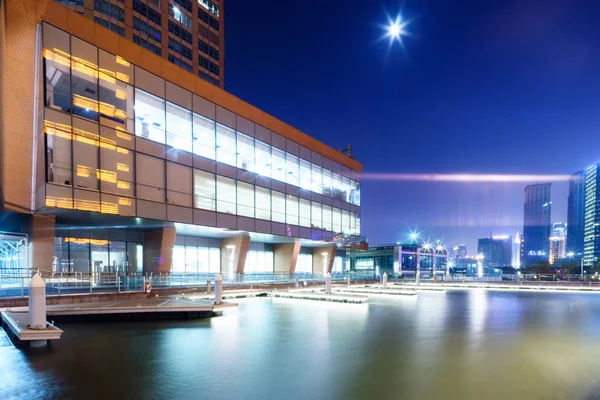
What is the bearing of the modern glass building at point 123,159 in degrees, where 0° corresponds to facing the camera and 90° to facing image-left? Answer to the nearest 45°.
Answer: approximately 315°
